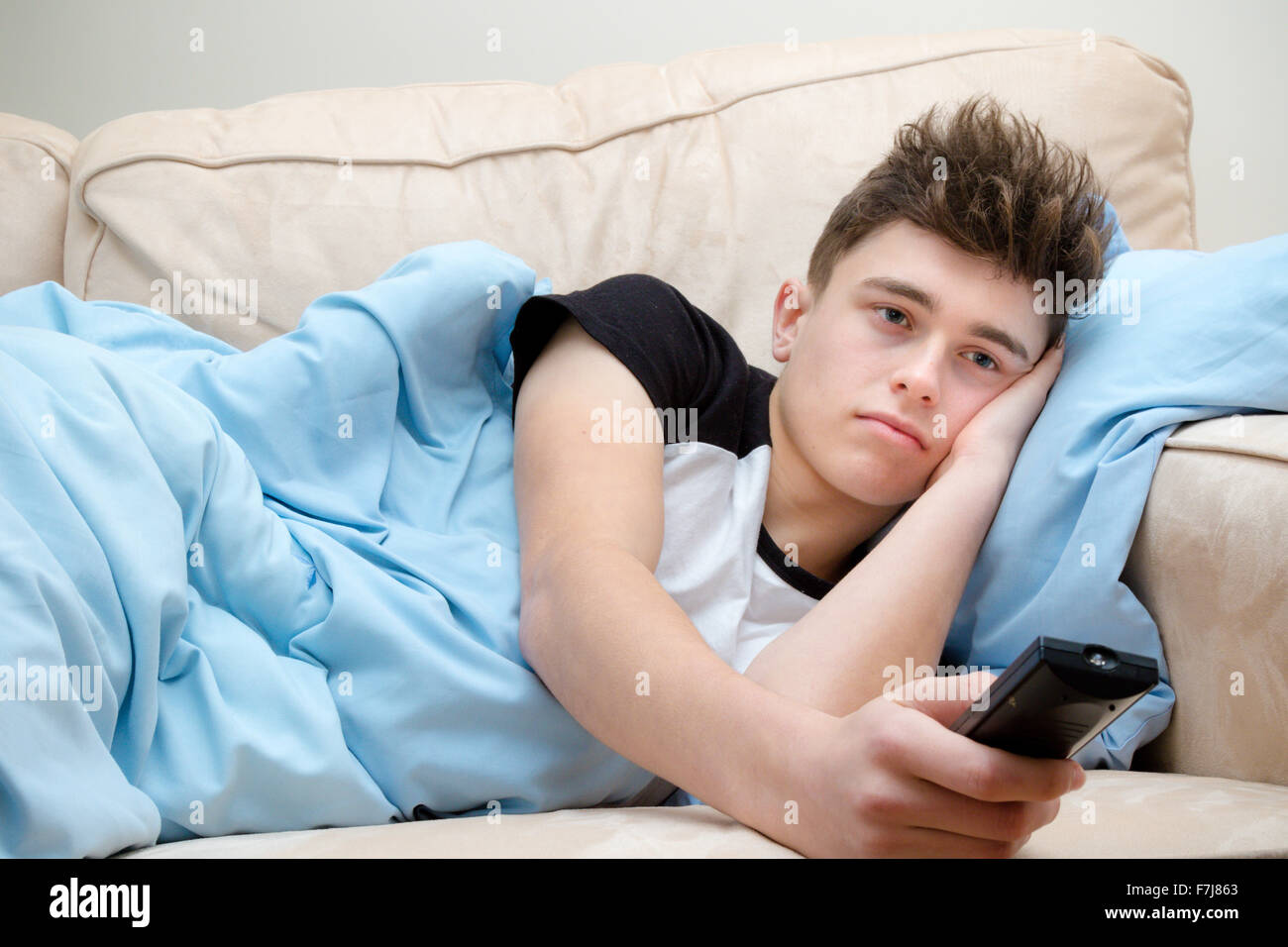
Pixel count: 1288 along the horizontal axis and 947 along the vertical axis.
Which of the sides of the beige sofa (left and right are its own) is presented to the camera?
front
